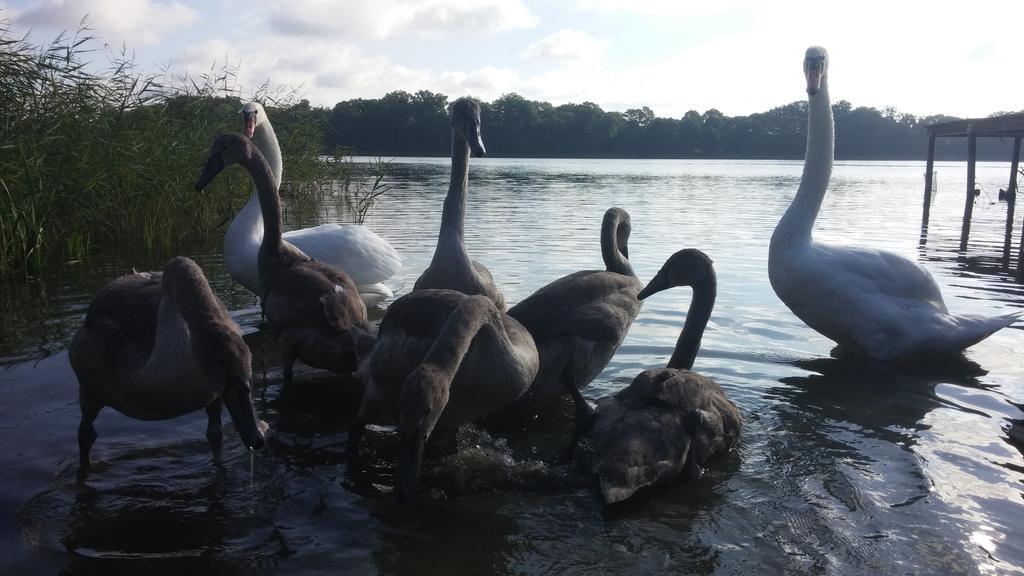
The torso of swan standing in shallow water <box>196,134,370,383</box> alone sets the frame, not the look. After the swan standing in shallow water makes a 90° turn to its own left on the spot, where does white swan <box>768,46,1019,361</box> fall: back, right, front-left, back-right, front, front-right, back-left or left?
back-left

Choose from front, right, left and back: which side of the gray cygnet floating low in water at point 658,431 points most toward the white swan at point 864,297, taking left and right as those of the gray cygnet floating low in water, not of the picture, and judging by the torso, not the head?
front

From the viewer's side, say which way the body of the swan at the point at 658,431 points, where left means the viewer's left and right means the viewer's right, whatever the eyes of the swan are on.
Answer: facing away from the viewer and to the right of the viewer

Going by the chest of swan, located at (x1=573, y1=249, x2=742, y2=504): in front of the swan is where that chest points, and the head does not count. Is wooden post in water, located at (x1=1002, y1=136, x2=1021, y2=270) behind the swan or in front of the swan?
in front

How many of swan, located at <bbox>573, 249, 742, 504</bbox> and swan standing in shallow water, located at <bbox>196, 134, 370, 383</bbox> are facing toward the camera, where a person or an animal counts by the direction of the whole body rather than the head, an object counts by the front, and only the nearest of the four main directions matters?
0

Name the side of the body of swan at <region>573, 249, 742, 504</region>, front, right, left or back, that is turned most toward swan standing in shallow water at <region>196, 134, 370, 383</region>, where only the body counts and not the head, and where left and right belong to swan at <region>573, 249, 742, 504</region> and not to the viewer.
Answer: left

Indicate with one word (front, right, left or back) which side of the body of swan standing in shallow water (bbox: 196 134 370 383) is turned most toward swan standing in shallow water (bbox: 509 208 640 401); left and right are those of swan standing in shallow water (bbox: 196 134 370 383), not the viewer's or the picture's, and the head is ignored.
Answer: back

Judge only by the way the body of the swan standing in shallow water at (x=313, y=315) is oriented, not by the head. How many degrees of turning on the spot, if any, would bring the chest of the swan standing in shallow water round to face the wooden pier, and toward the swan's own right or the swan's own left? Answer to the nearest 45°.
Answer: approximately 90° to the swan's own right

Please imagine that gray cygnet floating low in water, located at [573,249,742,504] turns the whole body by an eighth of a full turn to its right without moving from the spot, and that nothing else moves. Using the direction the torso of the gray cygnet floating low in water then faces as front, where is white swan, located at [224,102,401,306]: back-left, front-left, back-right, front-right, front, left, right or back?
back-left

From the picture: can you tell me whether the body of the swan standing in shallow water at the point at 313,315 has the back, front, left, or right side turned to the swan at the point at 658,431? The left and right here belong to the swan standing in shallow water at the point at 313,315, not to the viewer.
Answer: back

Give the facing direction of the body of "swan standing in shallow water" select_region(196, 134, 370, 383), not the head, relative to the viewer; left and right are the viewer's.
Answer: facing away from the viewer and to the left of the viewer

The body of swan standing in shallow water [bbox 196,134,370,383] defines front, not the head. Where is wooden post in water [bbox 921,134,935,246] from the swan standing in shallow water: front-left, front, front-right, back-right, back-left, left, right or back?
right

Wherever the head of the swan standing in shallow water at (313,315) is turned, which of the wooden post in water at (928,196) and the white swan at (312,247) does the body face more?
the white swan

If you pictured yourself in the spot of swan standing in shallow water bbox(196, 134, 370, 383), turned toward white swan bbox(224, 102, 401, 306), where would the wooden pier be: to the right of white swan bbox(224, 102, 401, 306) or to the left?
right

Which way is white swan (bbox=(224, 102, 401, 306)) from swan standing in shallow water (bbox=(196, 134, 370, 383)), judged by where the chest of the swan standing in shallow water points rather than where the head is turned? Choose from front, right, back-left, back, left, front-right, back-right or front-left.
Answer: front-right
